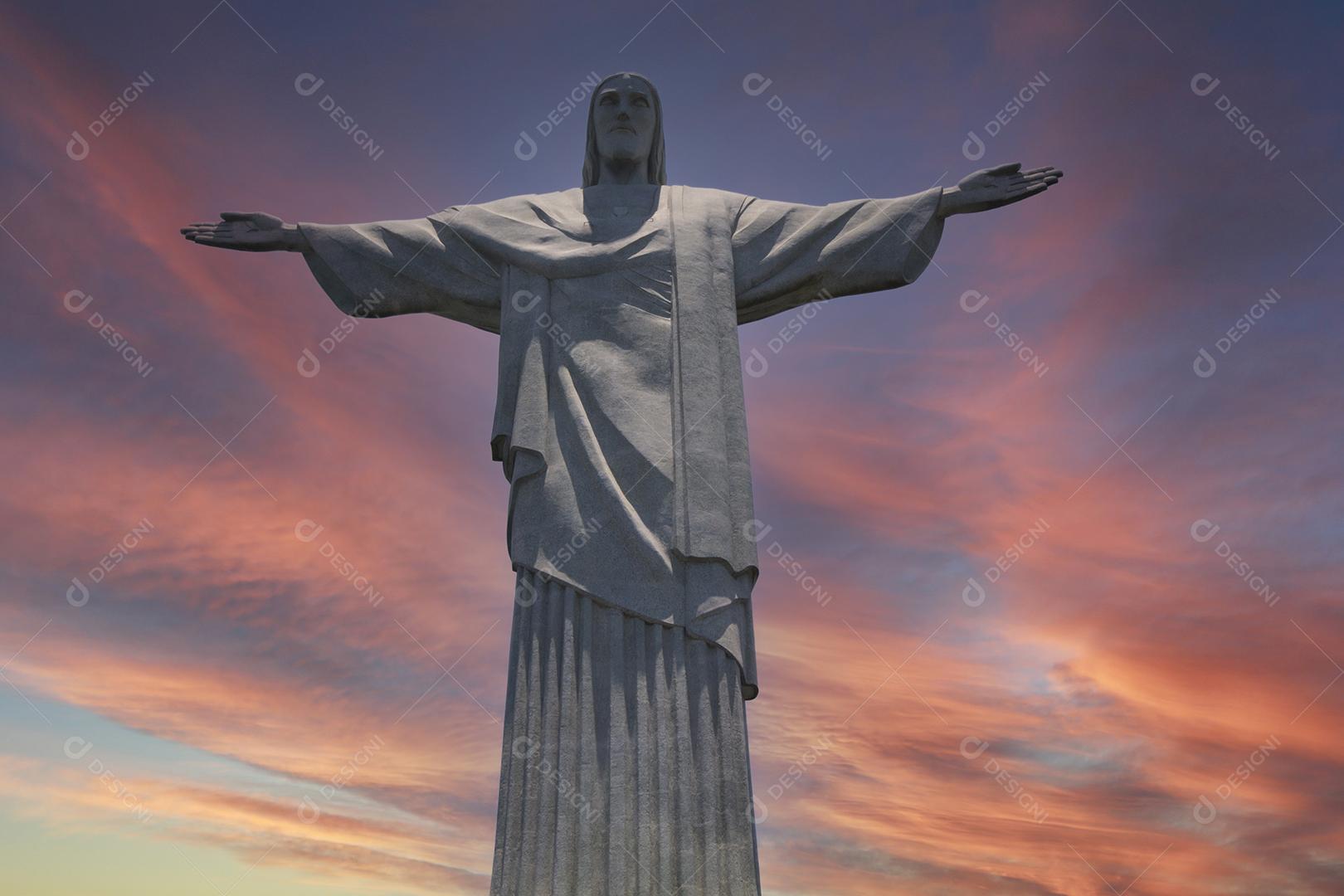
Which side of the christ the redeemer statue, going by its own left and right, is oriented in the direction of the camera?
front
